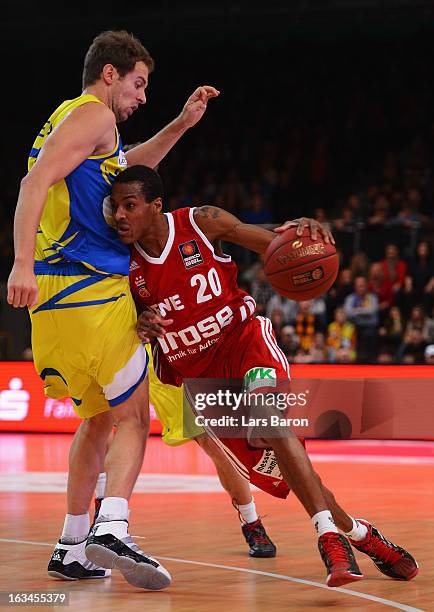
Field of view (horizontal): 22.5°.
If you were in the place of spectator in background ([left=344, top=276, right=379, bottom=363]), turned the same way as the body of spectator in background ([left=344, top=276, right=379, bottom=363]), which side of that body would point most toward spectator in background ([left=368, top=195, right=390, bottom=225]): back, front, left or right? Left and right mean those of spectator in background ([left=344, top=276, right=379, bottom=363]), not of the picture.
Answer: back

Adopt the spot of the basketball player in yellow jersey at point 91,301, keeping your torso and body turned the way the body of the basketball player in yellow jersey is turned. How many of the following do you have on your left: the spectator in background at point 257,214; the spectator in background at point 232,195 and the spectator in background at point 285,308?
3

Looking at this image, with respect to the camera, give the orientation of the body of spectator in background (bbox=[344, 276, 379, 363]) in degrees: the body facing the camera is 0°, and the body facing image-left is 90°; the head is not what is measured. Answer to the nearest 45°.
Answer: approximately 0°

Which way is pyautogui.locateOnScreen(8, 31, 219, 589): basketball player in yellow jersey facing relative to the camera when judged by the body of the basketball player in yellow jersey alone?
to the viewer's right

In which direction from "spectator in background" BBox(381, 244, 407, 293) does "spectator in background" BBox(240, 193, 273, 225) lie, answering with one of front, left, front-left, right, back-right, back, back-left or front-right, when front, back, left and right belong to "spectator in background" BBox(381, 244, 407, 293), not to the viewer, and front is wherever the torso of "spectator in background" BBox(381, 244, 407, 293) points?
back-right

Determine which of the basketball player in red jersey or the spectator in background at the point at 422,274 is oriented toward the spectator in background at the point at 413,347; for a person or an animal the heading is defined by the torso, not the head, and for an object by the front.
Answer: the spectator in background at the point at 422,274

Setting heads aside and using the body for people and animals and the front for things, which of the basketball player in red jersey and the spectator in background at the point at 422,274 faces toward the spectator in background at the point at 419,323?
the spectator in background at the point at 422,274

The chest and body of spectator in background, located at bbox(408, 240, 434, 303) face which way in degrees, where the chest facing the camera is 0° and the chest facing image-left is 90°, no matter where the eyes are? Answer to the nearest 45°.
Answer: approximately 0°
